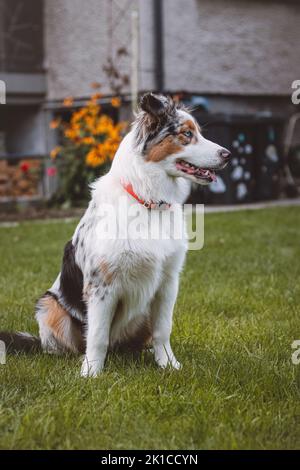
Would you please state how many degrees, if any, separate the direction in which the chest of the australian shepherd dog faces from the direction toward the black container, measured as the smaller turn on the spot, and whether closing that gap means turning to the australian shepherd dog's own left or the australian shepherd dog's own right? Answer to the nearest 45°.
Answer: approximately 135° to the australian shepherd dog's own left

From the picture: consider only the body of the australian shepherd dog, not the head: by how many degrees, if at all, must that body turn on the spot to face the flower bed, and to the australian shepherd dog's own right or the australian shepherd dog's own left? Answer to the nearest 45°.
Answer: approximately 135° to the australian shepherd dog's own left

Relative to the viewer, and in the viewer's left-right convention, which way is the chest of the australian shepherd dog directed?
facing the viewer and to the right of the viewer

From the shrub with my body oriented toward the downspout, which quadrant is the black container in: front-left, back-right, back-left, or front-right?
front-right

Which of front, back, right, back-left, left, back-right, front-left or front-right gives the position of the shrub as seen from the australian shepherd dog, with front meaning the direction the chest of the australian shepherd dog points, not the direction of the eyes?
back-left

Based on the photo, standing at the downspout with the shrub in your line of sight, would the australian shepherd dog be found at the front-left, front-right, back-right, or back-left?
front-left

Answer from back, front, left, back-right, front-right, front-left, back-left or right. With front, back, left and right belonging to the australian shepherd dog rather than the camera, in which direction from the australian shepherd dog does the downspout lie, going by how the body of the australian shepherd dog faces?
back-left
